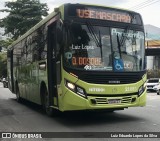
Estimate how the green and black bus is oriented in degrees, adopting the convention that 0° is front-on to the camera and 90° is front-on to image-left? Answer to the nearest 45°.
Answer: approximately 315°
